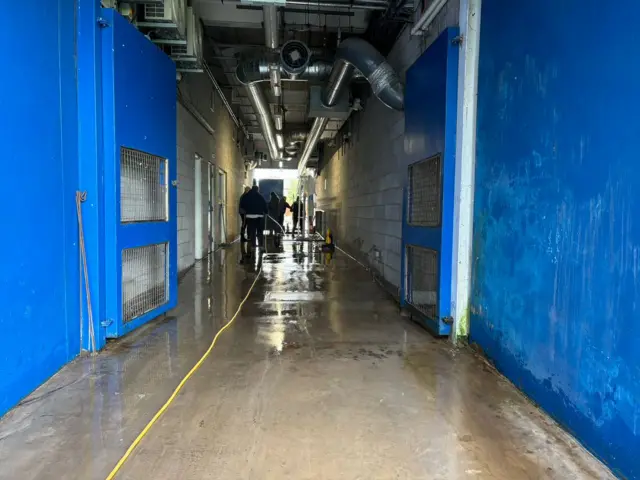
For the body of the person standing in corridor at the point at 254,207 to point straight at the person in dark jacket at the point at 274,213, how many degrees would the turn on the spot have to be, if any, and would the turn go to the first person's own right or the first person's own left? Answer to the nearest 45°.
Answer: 0° — they already face them

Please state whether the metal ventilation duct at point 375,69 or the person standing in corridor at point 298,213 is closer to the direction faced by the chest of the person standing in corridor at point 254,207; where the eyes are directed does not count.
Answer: the person standing in corridor

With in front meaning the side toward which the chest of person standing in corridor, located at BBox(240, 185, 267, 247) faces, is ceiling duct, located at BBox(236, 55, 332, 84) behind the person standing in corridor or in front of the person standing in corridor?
behind

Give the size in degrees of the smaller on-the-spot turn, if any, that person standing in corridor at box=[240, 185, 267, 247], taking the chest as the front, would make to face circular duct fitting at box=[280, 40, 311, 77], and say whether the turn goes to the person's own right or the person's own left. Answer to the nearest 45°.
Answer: approximately 180°

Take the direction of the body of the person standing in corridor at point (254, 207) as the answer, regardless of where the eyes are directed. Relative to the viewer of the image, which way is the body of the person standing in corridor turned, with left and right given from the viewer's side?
facing away from the viewer

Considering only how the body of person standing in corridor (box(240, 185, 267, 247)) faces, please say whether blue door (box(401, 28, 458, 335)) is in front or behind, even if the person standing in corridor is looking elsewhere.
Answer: behind

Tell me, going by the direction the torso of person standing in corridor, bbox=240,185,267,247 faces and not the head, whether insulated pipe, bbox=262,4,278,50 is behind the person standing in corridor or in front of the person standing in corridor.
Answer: behind

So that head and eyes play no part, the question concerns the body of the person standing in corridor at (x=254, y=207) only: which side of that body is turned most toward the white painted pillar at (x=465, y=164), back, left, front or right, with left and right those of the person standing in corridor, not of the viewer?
back

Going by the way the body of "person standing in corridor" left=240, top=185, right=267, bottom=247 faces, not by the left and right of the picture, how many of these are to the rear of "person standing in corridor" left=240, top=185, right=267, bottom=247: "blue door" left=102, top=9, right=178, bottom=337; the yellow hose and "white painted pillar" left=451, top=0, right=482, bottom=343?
3
